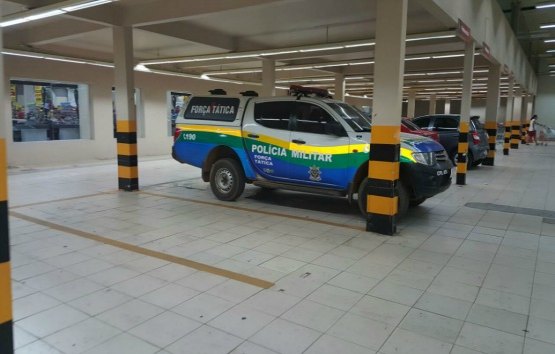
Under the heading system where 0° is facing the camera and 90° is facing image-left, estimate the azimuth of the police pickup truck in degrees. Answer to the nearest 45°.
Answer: approximately 315°

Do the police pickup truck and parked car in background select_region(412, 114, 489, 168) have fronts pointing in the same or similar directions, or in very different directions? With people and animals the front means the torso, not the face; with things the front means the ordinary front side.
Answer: very different directions

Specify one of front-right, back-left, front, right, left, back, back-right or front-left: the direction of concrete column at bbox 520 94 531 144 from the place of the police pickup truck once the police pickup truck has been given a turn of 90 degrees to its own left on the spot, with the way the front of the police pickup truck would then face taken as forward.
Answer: front

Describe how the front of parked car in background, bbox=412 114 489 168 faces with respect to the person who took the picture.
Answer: facing away from the viewer and to the left of the viewer

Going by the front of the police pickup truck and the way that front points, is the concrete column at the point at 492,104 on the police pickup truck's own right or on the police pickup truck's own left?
on the police pickup truck's own left

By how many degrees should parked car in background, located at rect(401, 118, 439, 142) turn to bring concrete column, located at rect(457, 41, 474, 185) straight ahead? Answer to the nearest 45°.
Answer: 0° — it already faces it

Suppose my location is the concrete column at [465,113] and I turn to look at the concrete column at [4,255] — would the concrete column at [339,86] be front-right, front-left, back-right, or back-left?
back-right

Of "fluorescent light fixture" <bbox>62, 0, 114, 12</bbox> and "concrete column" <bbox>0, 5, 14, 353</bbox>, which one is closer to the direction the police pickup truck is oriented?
the concrete column

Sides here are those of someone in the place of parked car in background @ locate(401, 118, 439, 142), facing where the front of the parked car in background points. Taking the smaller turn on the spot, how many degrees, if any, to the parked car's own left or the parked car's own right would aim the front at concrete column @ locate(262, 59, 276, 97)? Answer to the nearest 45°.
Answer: approximately 135° to the parked car's own right

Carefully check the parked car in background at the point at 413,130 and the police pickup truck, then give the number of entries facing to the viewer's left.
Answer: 0

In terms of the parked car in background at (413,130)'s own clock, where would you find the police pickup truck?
The police pickup truck is roughly at 2 o'clock from the parked car in background.

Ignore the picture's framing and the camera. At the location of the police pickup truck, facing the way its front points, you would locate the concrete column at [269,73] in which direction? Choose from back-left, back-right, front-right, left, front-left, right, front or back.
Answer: back-left

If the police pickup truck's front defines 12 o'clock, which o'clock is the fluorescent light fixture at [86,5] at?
The fluorescent light fixture is roughly at 4 o'clock from the police pickup truck.
